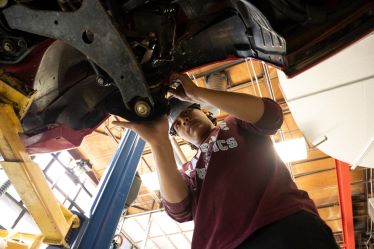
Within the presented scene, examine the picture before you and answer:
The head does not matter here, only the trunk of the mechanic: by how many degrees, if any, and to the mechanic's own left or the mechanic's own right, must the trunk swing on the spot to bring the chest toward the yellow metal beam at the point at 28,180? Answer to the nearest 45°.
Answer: approximately 45° to the mechanic's own right

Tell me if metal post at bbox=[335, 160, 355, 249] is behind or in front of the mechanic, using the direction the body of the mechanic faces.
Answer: behind

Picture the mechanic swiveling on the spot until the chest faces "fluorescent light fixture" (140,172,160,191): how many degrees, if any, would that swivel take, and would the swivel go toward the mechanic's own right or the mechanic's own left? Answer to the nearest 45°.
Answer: approximately 135° to the mechanic's own right

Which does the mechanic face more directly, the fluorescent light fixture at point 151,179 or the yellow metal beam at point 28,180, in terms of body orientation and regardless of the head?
the yellow metal beam

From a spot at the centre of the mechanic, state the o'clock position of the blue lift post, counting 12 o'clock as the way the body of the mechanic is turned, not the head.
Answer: The blue lift post is roughly at 3 o'clock from the mechanic.

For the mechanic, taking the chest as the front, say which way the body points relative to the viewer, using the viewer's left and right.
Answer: facing the viewer and to the left of the viewer

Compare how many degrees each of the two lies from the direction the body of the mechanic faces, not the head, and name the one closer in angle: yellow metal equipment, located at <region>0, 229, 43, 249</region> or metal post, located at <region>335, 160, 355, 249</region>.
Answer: the yellow metal equipment

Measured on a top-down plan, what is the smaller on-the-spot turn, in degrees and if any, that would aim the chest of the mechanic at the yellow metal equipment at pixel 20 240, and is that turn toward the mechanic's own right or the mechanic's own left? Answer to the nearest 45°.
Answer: approximately 90° to the mechanic's own right
